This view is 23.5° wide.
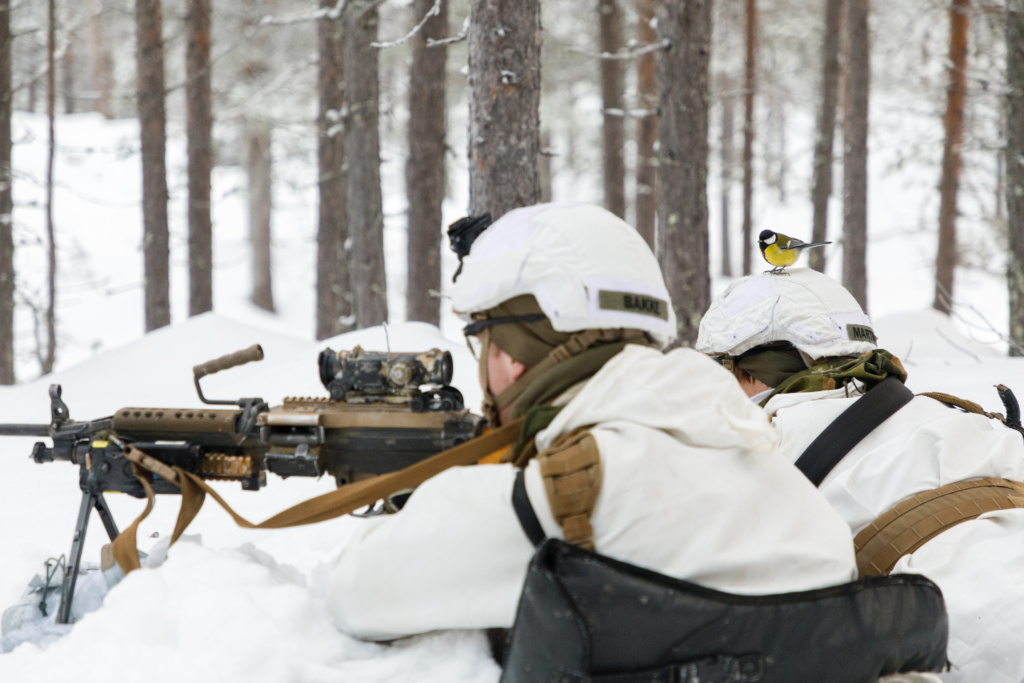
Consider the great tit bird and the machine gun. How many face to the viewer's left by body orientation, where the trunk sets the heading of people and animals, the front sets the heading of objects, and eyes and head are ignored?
2

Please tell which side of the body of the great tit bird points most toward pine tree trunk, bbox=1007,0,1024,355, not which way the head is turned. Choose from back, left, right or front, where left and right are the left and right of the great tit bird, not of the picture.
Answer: right

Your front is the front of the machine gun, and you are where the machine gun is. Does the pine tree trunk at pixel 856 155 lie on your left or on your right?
on your right

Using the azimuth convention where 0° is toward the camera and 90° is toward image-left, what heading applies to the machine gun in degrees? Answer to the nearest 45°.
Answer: approximately 90°

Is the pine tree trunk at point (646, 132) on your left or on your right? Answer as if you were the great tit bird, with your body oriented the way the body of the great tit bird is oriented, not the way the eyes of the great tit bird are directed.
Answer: on your right

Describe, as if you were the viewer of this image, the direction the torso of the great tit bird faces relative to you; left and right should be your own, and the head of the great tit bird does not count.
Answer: facing to the left of the viewer

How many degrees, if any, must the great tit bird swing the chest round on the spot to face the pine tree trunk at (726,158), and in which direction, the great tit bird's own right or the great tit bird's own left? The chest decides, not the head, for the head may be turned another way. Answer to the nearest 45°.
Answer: approximately 90° to the great tit bird's own right

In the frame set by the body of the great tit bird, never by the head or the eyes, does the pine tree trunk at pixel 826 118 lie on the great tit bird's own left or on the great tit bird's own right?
on the great tit bird's own right

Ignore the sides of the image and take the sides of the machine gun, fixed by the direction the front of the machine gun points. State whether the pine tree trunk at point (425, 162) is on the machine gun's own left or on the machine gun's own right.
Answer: on the machine gun's own right

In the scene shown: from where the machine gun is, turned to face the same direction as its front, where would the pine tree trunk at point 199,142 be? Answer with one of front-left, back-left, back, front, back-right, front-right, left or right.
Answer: right
